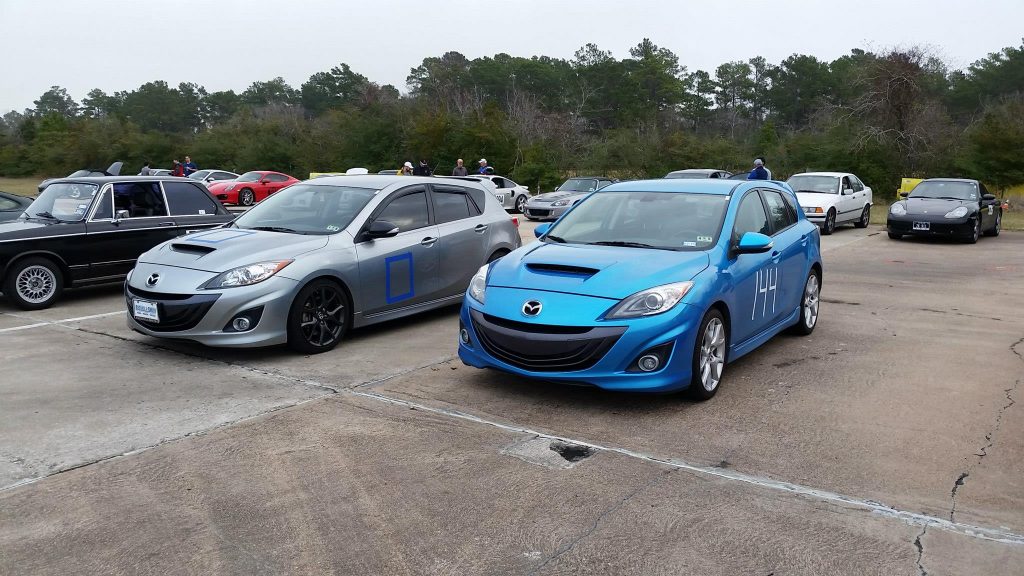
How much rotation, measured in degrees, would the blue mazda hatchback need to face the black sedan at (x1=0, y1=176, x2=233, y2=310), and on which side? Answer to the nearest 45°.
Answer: approximately 90° to its right

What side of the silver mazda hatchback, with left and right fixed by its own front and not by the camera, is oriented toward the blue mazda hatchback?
left

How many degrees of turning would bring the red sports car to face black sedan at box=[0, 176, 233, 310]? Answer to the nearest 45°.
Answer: approximately 45° to its left

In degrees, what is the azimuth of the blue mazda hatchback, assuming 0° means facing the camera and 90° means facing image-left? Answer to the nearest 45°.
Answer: approximately 45°

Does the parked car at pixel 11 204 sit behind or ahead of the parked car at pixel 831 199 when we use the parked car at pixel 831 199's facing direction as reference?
ahead

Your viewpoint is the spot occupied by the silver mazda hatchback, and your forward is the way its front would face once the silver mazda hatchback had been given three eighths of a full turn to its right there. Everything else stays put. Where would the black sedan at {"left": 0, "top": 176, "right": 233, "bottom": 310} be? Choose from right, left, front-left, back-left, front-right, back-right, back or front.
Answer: front-left

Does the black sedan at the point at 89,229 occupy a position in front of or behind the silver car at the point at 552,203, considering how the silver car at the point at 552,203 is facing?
in front

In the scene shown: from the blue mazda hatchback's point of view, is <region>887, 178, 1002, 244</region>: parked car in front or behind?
behind

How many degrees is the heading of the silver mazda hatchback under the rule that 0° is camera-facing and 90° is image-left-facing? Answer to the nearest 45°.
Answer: approximately 45°

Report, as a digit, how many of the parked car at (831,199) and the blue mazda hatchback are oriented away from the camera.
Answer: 0

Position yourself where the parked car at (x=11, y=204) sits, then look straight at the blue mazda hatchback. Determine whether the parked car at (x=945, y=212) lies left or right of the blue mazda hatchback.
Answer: left

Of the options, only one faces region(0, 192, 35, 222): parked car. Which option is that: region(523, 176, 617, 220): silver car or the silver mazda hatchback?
the silver car

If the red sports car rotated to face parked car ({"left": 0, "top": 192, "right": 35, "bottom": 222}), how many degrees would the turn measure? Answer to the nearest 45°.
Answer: approximately 45° to its left
